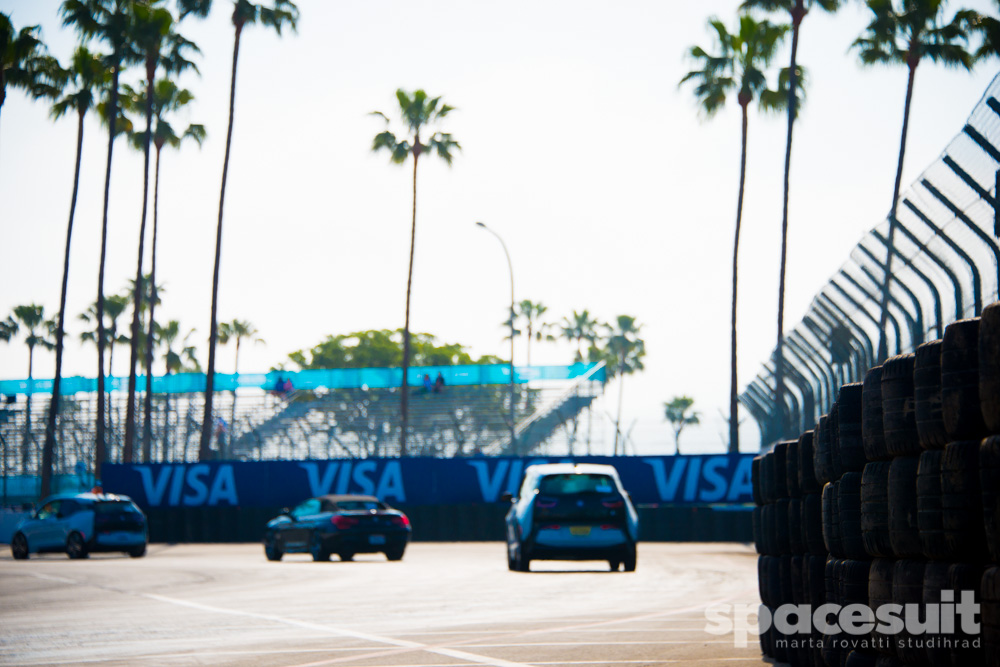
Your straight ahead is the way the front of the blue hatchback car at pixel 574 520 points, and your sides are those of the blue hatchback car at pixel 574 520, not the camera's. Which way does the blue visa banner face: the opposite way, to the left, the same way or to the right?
the opposite way

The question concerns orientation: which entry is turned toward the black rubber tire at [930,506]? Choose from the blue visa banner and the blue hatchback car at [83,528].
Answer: the blue visa banner

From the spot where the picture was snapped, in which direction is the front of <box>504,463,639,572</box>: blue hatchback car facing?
facing away from the viewer

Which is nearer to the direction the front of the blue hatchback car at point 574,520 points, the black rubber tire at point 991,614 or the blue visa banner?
the blue visa banner

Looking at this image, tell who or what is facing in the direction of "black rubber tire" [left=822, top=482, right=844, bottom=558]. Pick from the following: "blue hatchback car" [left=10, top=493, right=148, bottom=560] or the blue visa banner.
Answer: the blue visa banner

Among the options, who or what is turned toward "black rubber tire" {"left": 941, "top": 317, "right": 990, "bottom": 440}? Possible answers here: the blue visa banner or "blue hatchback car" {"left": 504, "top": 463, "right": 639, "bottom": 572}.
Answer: the blue visa banner

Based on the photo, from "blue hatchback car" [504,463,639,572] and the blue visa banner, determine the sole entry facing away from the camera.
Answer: the blue hatchback car

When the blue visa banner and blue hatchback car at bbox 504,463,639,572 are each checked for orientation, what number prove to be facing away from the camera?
1

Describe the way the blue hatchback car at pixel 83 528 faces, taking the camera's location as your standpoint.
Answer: facing away from the viewer and to the left of the viewer

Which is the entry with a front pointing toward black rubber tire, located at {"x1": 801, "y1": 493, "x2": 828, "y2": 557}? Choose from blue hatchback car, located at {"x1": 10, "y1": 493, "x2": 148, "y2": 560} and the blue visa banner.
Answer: the blue visa banner

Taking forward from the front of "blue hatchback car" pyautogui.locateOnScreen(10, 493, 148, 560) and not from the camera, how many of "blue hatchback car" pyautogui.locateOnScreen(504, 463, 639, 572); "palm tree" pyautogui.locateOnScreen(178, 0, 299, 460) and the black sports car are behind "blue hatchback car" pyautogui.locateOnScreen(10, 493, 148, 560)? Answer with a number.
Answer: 2

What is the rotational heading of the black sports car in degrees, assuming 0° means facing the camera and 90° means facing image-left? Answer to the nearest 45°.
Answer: approximately 135°
